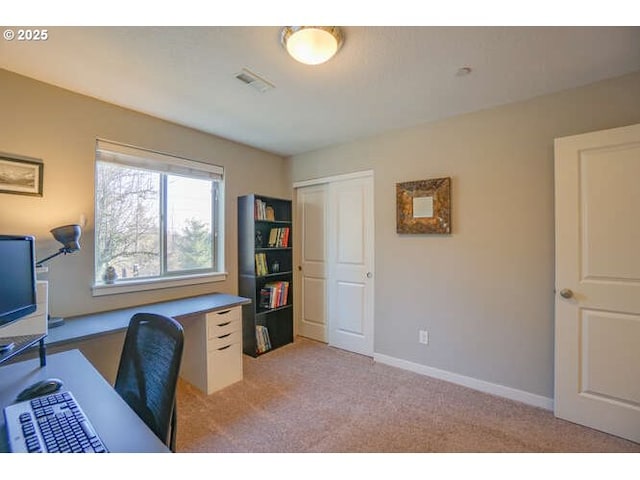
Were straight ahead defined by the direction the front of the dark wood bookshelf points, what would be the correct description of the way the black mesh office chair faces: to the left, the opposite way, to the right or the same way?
to the right

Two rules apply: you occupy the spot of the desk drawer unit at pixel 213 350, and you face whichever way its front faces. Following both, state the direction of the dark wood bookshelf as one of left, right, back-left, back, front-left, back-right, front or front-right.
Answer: left

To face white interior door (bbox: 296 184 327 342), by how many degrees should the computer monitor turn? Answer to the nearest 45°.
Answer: approximately 45° to its left

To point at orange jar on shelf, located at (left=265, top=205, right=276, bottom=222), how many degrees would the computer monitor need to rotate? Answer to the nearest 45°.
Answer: approximately 90° to its left

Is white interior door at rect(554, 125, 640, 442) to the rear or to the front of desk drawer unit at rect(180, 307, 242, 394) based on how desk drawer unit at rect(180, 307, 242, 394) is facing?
to the front

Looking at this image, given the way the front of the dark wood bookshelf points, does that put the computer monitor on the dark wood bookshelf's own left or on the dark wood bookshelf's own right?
on the dark wood bookshelf's own right
